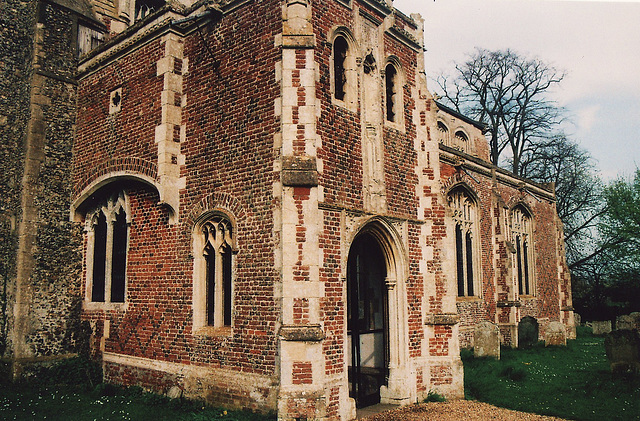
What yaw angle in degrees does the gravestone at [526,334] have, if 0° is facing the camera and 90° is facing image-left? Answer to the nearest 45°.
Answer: approximately 0°

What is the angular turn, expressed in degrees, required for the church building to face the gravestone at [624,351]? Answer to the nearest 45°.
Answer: approximately 45° to its left

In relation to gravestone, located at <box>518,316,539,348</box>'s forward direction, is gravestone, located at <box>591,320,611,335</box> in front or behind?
behind

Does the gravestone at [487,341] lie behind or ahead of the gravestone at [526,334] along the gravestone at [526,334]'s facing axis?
ahead

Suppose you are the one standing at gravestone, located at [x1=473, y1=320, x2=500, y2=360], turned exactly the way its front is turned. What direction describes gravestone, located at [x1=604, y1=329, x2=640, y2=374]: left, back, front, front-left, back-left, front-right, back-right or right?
front-left

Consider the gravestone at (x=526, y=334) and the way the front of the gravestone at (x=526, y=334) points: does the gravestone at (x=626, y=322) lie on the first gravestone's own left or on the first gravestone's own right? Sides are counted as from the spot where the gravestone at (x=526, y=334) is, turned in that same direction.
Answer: on the first gravestone's own left

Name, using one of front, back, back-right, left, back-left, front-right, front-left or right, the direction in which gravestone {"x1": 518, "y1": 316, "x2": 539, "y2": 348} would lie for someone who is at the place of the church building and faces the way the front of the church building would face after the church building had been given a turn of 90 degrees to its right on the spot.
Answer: back
